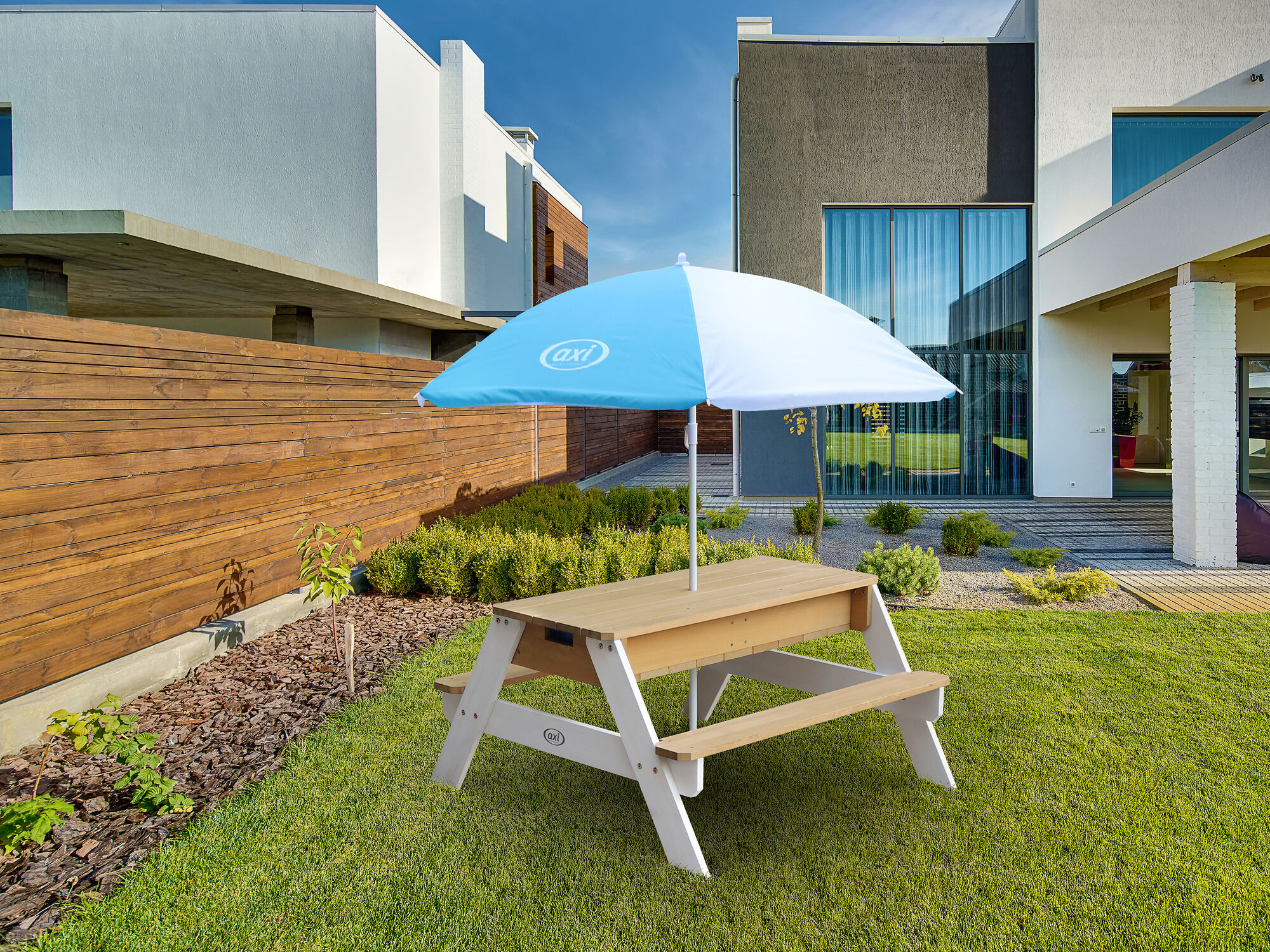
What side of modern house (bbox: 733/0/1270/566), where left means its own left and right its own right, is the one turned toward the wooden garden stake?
front

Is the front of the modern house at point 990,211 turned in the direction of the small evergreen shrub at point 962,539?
yes

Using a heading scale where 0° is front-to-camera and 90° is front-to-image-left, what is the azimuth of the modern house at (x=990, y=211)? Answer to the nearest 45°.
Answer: approximately 0°

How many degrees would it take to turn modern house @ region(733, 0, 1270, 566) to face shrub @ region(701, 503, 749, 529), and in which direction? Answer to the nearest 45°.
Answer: approximately 45° to its right

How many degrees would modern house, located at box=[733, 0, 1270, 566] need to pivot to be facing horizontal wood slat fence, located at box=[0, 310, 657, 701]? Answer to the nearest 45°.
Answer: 0° — it already faces it

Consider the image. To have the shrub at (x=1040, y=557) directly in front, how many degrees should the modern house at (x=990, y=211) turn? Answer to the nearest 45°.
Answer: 0° — it already faces it

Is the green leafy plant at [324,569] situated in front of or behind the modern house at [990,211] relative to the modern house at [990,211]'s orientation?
in front

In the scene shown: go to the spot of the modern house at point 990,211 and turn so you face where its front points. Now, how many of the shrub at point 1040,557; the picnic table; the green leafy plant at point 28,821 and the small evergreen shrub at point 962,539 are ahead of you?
4

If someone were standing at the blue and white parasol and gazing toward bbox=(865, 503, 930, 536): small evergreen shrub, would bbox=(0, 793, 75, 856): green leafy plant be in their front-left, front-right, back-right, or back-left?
back-left

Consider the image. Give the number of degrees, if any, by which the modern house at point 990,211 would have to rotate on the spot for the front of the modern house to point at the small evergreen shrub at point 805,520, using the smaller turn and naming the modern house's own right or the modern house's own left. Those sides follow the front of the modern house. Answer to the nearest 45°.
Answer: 0° — it already faces it

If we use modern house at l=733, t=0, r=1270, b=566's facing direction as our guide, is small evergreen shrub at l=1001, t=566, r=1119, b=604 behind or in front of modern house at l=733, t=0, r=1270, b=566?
in front

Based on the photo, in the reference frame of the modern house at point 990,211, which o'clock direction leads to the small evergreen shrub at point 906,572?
The small evergreen shrub is roughly at 12 o'clock from the modern house.

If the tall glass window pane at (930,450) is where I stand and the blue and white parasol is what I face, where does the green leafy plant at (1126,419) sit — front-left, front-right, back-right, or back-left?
back-left
